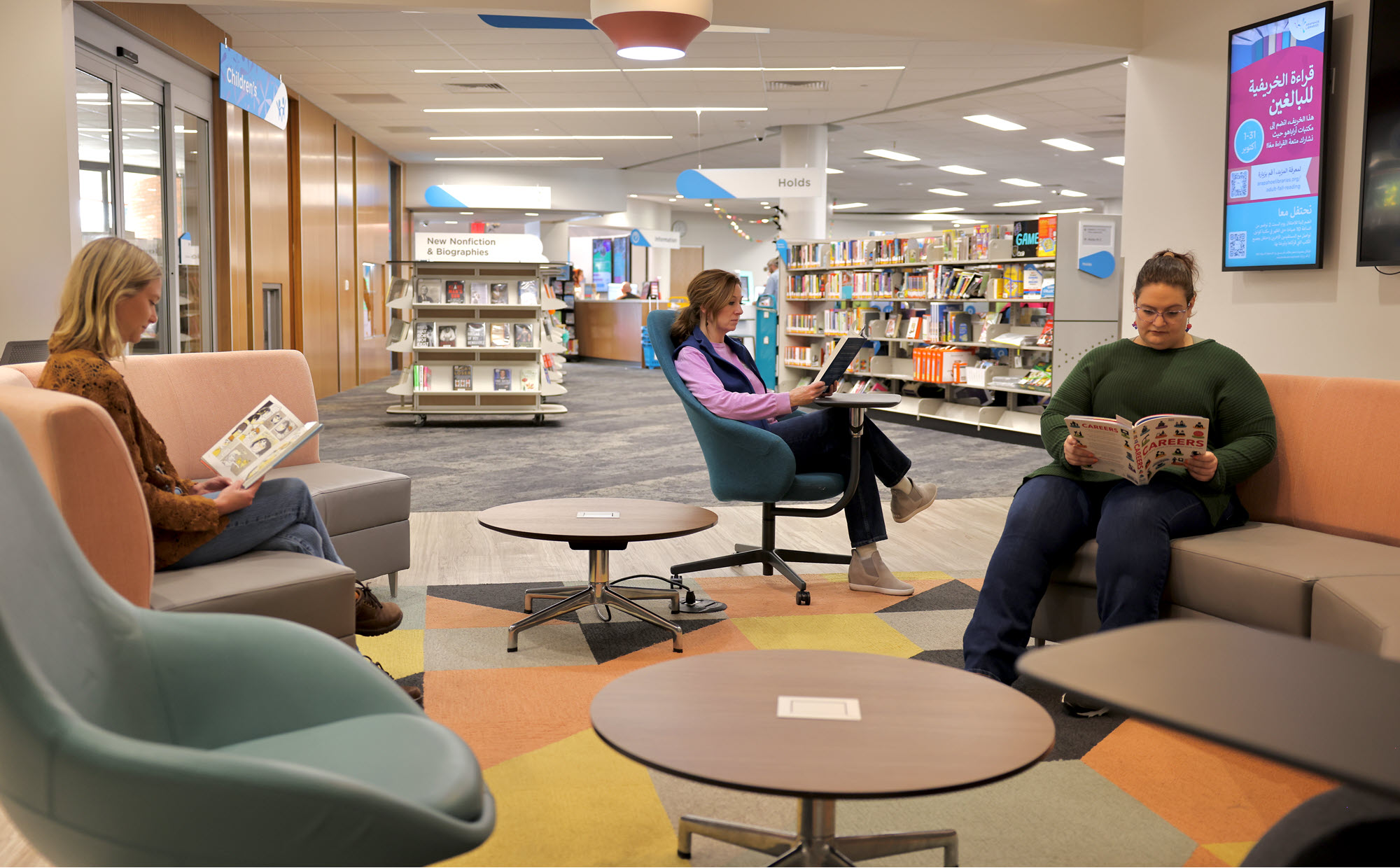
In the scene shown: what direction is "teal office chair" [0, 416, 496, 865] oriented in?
to the viewer's right

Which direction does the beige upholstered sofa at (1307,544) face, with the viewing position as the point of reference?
facing the viewer and to the left of the viewer

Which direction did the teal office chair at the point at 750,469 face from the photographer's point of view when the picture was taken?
facing to the right of the viewer

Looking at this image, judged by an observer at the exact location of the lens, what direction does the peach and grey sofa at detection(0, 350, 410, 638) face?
facing the viewer and to the right of the viewer

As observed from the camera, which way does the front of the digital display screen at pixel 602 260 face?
facing the viewer

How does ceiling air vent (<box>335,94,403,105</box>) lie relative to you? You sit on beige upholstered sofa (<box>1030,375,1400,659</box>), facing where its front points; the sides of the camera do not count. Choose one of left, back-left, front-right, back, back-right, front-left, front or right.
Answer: right

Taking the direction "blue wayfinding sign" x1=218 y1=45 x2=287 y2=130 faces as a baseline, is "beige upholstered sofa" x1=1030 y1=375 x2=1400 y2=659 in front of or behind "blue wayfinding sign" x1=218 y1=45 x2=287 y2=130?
in front

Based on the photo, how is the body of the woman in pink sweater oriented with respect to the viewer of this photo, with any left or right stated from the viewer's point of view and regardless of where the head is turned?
facing to the right of the viewer

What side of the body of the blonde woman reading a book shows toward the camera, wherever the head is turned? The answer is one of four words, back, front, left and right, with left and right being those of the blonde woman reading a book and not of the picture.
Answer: right

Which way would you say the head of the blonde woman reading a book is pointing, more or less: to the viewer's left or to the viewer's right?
to the viewer's right

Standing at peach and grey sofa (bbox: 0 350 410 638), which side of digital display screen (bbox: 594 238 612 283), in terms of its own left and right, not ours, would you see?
front

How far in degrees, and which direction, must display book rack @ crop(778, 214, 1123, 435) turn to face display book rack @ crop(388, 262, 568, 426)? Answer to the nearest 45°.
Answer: approximately 45° to its right

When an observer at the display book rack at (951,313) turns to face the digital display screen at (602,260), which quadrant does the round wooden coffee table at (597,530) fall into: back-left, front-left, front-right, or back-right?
back-left

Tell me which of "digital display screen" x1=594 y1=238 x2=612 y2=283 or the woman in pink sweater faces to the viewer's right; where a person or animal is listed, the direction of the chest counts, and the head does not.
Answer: the woman in pink sweater

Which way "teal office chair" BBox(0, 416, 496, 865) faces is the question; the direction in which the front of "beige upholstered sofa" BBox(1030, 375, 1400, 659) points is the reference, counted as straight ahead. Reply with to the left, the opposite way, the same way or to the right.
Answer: the opposite way

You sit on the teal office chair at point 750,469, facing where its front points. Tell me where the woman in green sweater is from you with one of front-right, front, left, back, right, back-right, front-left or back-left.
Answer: front-right
